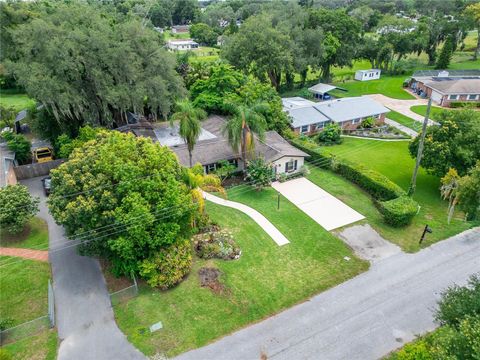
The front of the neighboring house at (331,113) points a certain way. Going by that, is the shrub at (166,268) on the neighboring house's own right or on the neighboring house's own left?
on the neighboring house's own right

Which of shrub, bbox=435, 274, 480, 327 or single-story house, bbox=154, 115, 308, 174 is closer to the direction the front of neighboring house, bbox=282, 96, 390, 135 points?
the shrub

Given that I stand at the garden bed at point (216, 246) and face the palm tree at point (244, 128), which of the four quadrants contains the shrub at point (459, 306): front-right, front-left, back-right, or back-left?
back-right

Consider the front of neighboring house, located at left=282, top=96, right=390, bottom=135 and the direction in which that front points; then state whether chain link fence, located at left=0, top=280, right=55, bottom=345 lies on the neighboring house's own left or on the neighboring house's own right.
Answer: on the neighboring house's own right

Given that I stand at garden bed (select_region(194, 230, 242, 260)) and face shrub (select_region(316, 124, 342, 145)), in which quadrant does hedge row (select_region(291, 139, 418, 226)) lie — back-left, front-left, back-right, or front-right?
front-right

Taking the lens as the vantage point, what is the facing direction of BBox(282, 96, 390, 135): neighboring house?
facing the viewer and to the right of the viewer

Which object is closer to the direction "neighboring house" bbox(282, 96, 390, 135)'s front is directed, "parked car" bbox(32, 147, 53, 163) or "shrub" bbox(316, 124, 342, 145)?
the shrub

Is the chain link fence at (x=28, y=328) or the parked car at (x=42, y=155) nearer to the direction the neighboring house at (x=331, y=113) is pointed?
the chain link fence

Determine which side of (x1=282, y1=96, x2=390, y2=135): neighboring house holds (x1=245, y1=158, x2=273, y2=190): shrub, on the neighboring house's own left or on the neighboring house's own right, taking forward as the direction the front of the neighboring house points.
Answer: on the neighboring house's own right

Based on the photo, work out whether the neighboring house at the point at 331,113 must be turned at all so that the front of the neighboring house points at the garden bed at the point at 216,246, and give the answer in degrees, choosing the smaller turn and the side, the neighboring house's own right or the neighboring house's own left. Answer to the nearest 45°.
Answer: approximately 45° to the neighboring house's own right

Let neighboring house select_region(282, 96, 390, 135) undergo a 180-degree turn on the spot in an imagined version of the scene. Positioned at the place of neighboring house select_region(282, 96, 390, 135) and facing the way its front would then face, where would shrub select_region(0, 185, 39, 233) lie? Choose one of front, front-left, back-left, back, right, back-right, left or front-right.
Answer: left

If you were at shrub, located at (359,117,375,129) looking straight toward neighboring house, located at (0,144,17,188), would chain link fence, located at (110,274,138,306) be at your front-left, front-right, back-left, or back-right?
front-left

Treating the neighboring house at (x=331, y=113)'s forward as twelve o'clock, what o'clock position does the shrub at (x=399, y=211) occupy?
The shrub is roughly at 1 o'clock from the neighboring house.

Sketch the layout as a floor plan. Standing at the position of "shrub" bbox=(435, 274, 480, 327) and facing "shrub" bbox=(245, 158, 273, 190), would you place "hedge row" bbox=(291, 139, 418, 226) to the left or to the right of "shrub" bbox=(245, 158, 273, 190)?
right

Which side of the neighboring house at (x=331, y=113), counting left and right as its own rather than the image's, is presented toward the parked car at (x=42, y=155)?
right

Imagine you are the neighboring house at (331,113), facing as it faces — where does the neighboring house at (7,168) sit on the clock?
the neighboring house at (7,168) is roughly at 3 o'clock from the neighboring house at (331,113).
